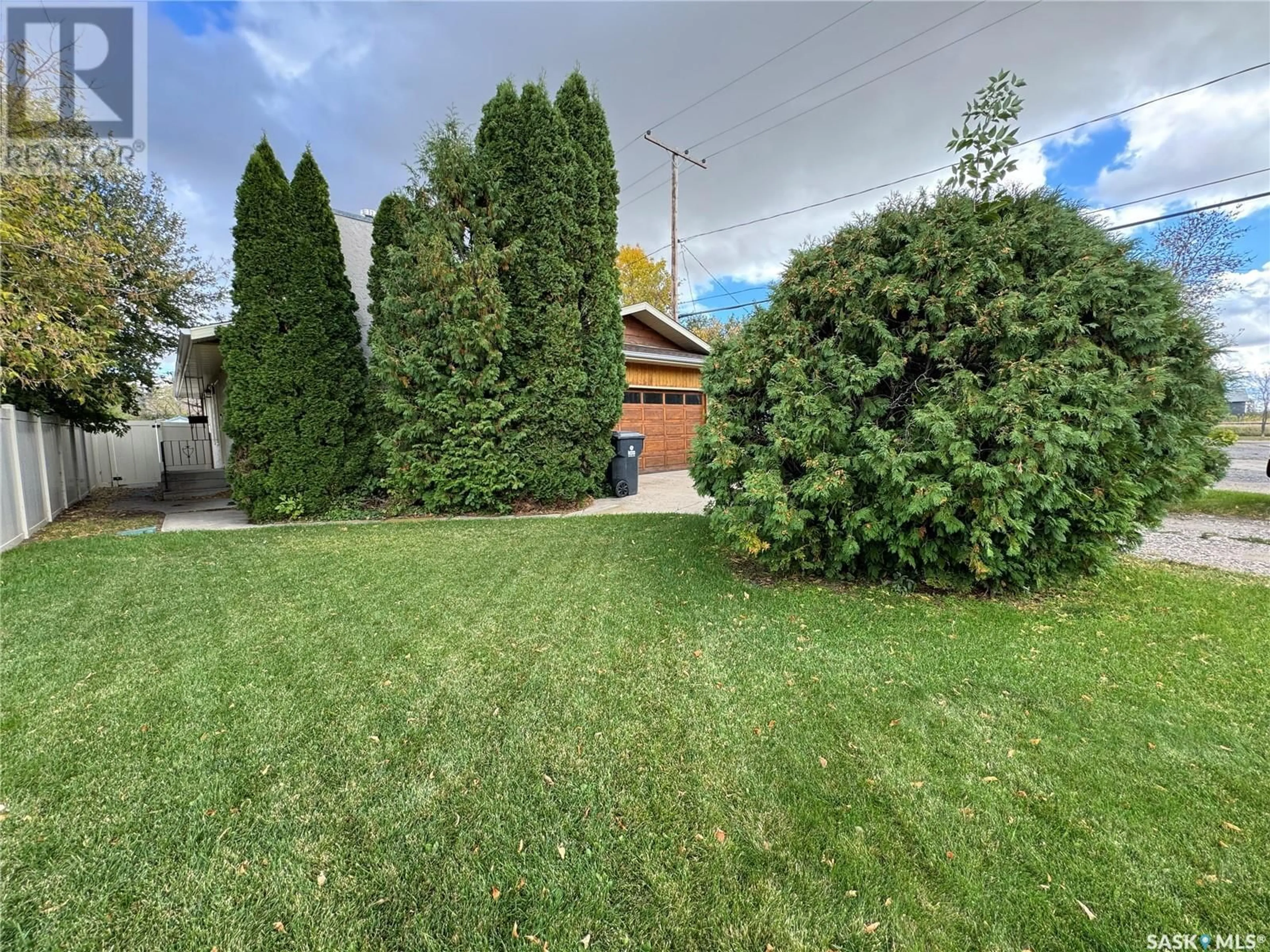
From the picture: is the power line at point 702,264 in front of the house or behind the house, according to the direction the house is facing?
behind

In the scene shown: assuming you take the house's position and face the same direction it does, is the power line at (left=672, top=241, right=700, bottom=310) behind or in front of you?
behind

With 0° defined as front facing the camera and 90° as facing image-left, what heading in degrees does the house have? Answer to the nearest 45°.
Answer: approximately 0°

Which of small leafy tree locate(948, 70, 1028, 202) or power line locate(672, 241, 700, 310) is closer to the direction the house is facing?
the small leafy tree

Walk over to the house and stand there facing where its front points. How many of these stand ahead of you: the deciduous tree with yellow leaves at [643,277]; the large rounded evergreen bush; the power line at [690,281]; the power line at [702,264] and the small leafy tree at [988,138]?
2

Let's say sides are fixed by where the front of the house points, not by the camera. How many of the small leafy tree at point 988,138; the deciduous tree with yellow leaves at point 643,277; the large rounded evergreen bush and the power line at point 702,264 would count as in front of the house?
2

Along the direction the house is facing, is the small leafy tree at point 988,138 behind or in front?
in front
